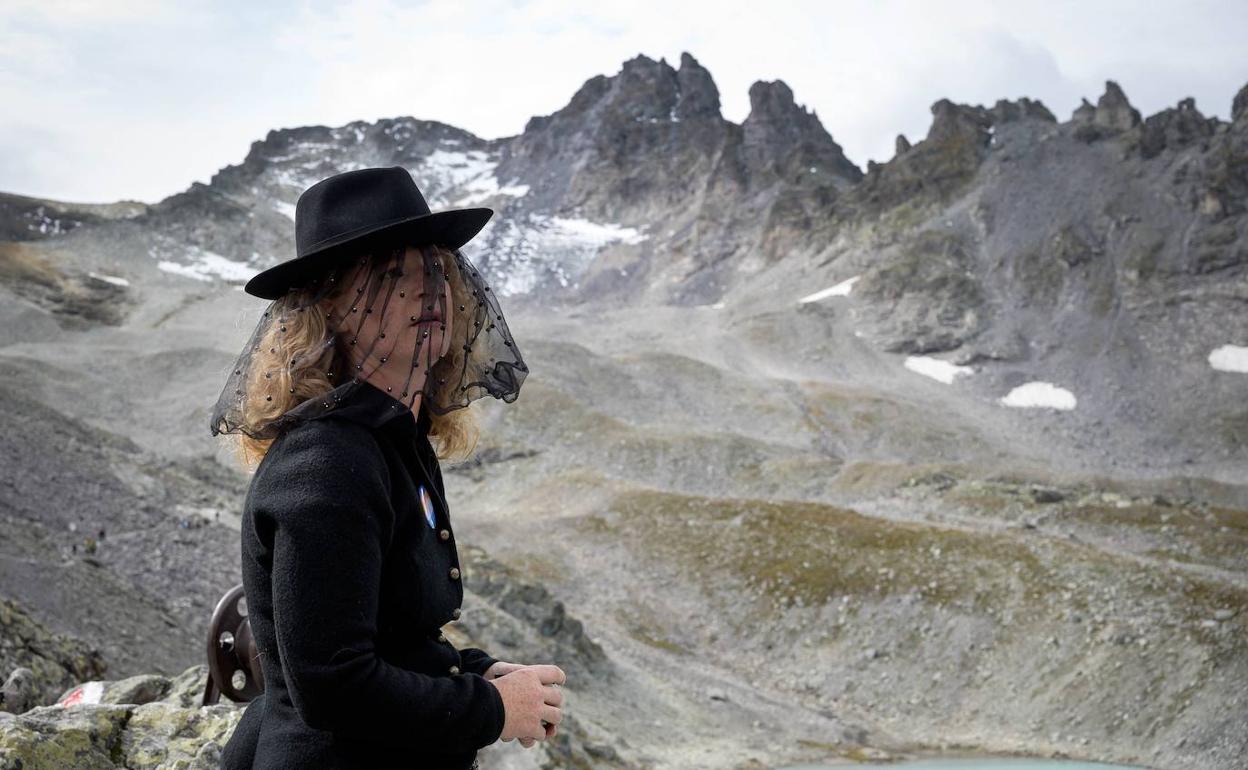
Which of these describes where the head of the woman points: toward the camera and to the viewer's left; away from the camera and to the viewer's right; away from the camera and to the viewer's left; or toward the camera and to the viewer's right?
toward the camera and to the viewer's right

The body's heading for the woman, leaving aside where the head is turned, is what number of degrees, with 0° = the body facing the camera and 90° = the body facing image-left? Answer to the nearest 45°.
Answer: approximately 270°
